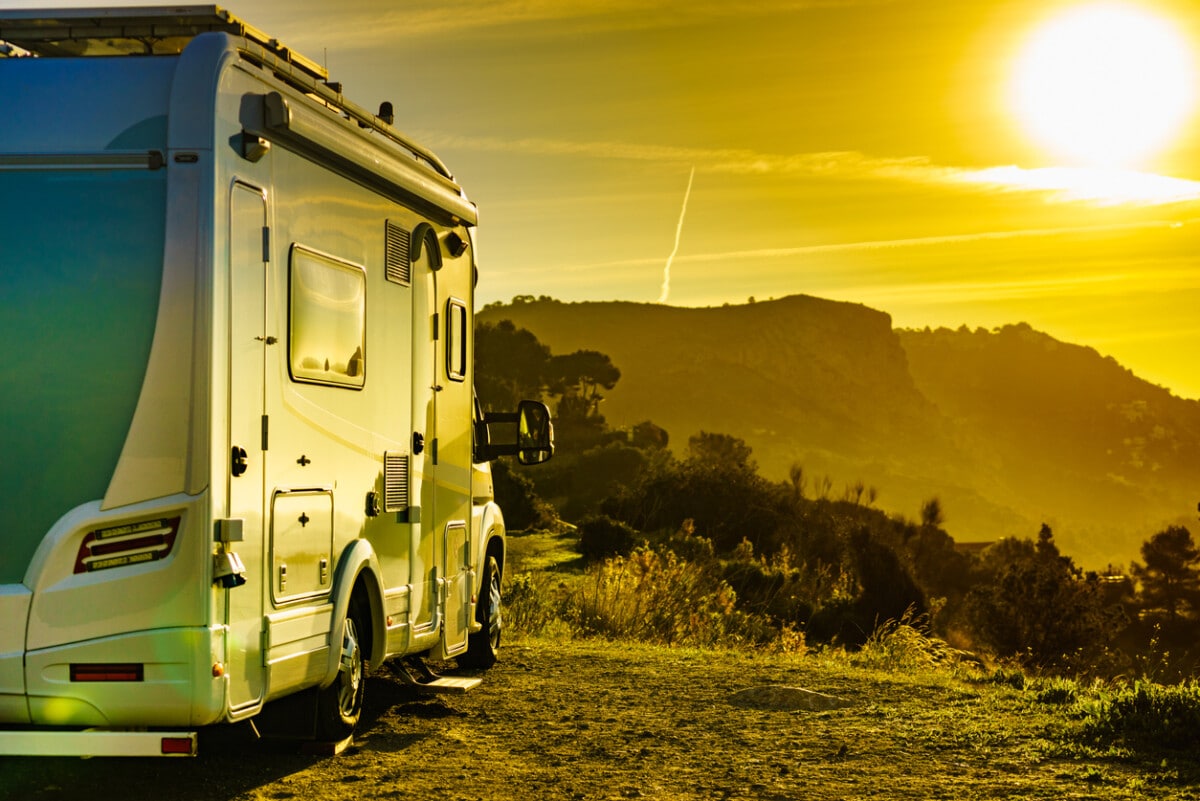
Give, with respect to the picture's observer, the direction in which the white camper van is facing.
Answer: facing away from the viewer and to the right of the viewer

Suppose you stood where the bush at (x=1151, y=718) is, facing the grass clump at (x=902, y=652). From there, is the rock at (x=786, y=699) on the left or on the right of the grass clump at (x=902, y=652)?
left

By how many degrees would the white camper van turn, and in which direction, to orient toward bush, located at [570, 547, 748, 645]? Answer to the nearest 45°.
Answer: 0° — it already faces it

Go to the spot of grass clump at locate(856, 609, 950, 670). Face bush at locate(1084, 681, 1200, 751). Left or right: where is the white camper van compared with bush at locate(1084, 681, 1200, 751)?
right

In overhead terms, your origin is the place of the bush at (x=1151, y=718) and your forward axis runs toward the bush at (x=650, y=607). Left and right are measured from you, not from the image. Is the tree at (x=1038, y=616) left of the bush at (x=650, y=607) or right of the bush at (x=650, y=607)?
right

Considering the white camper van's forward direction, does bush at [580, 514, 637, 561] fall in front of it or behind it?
in front

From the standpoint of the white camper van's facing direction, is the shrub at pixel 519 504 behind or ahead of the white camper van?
ahead

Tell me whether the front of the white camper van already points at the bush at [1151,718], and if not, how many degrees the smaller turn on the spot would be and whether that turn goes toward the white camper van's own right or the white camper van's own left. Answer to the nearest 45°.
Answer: approximately 45° to the white camper van's own right

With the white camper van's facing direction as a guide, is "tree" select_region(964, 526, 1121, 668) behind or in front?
in front
